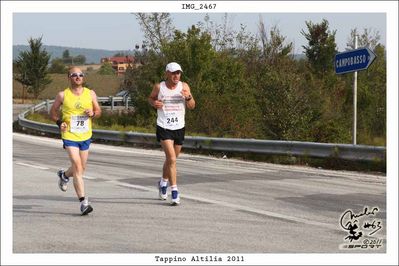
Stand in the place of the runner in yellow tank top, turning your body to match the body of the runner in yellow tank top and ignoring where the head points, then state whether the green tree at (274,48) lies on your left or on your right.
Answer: on your left

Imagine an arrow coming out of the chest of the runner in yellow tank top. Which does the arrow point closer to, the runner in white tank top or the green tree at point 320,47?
the runner in white tank top

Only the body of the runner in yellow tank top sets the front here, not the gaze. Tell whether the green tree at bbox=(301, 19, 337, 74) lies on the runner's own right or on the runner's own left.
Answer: on the runner's own left

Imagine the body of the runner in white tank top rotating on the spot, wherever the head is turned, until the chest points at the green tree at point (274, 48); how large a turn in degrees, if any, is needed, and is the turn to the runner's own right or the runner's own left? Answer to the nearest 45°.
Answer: approximately 180°

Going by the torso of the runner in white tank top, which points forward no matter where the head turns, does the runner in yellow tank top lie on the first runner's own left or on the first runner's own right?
on the first runner's own right

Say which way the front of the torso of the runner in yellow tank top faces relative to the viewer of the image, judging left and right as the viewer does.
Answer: facing the viewer and to the right of the viewer

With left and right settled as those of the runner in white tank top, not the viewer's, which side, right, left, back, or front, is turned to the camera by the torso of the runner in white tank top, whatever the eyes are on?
front

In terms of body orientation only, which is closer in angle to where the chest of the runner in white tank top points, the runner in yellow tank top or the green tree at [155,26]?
the runner in yellow tank top

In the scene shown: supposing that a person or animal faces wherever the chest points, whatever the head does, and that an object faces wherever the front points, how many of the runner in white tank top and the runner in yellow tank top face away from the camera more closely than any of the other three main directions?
0

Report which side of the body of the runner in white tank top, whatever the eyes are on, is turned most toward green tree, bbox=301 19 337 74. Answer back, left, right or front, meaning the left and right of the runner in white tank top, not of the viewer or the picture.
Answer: back
